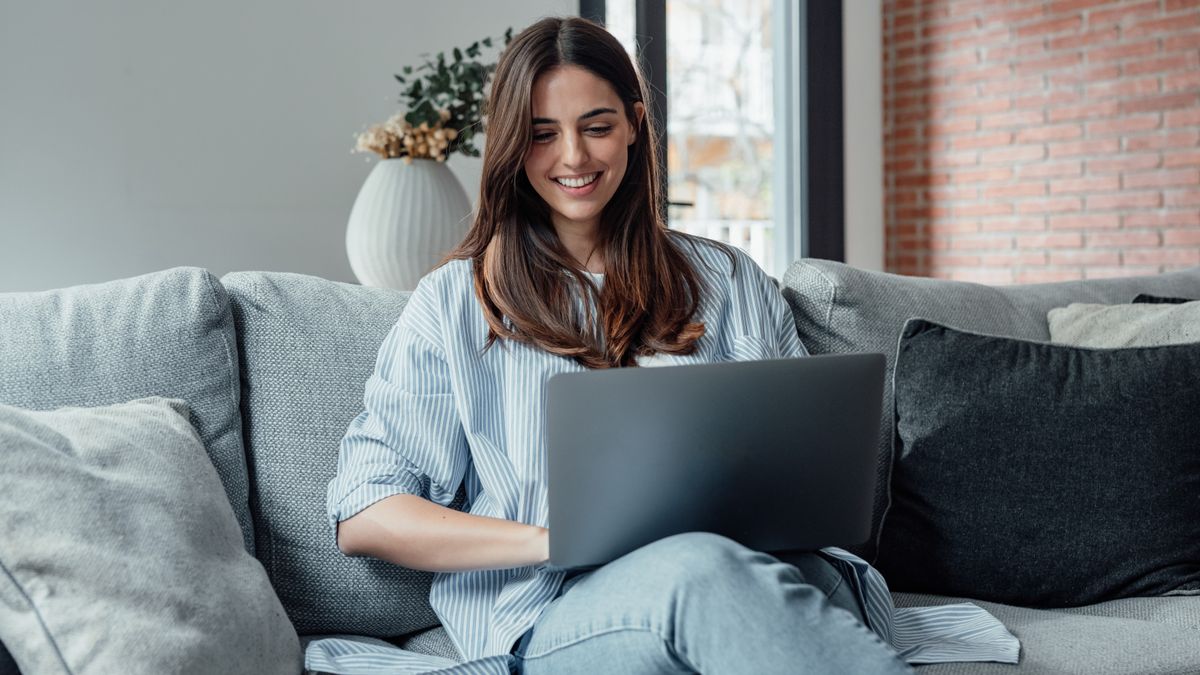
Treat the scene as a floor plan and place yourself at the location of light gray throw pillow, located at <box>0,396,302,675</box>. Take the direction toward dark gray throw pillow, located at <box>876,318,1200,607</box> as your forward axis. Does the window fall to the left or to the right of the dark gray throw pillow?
left

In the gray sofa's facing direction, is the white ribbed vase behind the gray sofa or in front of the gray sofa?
behind

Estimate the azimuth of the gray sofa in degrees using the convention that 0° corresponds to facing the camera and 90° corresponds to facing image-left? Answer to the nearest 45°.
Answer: approximately 0°

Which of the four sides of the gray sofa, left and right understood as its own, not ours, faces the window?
back
